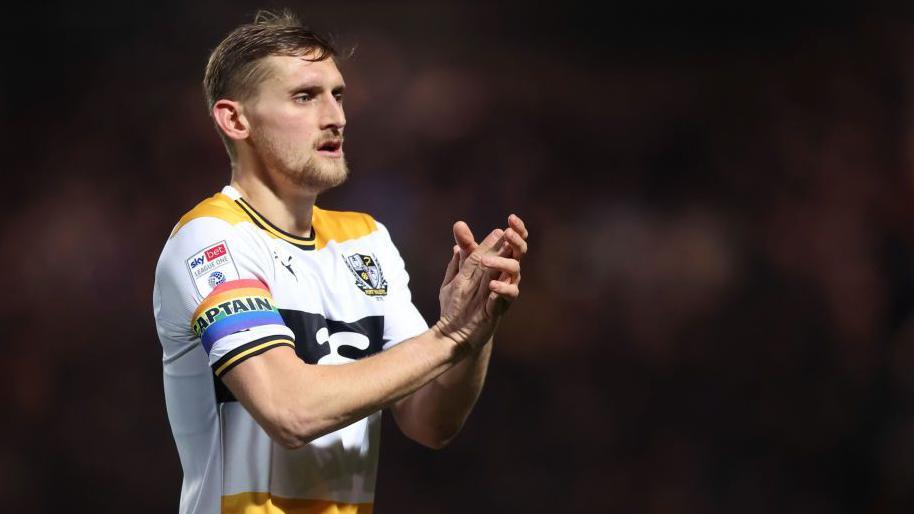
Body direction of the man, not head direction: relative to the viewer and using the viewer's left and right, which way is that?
facing the viewer and to the right of the viewer
